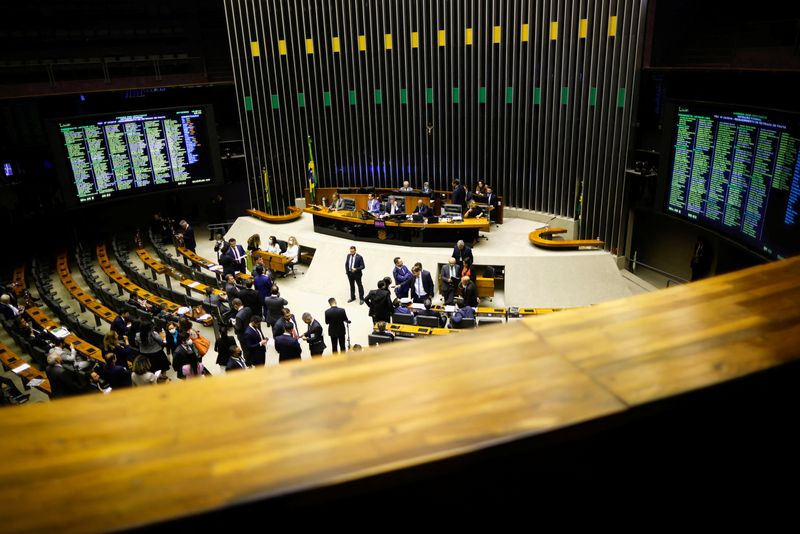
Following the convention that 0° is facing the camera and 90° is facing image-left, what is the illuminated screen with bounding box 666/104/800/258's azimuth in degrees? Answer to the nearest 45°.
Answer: approximately 45°

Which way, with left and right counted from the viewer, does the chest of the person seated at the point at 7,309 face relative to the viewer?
facing away from the viewer and to the right of the viewer

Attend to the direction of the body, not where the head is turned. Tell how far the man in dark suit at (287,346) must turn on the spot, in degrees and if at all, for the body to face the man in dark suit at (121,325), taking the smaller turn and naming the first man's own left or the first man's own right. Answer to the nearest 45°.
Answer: approximately 45° to the first man's own left

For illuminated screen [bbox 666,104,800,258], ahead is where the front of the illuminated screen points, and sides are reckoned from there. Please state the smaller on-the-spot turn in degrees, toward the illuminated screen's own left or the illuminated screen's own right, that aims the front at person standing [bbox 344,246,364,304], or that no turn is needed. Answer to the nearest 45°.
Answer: approximately 45° to the illuminated screen's own right

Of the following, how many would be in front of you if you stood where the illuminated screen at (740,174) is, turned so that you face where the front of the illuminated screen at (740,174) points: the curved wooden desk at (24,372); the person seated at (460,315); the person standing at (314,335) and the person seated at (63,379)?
4

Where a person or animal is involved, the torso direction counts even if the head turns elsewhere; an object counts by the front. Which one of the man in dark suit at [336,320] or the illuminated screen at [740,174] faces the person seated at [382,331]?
the illuminated screen

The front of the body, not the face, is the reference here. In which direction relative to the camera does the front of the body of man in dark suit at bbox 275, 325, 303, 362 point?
away from the camera

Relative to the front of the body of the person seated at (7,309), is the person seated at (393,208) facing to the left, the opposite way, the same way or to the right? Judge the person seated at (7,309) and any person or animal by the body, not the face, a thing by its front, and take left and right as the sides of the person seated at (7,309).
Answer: the opposite way

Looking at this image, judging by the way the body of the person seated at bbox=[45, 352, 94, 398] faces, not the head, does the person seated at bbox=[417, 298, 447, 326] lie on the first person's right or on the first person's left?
on the first person's right
